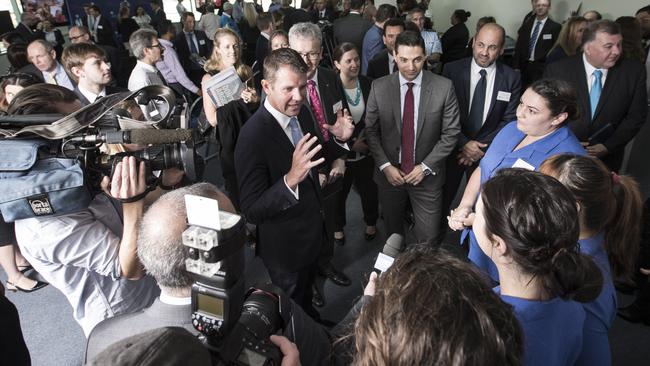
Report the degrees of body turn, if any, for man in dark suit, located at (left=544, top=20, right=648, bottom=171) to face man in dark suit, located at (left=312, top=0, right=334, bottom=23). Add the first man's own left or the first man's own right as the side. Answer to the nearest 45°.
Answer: approximately 135° to the first man's own right

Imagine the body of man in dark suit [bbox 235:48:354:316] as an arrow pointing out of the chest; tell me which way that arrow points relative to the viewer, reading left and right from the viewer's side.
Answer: facing the viewer and to the right of the viewer

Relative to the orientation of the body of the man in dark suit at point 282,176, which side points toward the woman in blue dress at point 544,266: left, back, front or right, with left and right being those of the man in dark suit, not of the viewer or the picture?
front

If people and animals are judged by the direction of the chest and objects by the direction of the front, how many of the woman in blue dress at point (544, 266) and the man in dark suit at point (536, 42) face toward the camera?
1

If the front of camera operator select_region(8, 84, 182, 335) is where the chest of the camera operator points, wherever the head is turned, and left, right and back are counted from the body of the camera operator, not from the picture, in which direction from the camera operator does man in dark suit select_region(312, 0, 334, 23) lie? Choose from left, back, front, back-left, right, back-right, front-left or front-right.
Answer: front-left

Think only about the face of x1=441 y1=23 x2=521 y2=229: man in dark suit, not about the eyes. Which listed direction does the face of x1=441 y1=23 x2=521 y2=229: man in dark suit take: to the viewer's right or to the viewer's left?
to the viewer's left

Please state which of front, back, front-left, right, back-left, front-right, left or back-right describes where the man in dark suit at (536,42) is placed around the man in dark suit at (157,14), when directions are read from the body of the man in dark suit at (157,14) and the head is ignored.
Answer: left

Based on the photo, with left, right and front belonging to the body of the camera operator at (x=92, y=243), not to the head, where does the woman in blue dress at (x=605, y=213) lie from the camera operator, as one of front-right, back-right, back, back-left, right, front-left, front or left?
front-right

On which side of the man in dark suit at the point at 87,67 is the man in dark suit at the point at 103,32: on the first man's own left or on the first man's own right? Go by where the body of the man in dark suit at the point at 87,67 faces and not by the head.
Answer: on the first man's own left

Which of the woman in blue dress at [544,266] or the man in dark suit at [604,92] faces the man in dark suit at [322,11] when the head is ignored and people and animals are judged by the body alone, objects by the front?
the woman in blue dress

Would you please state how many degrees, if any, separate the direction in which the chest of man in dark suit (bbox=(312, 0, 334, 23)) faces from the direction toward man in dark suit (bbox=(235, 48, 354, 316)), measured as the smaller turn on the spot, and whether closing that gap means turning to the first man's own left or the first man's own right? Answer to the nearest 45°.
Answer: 0° — they already face them

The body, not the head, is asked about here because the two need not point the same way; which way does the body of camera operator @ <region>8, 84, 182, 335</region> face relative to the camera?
to the viewer's right
